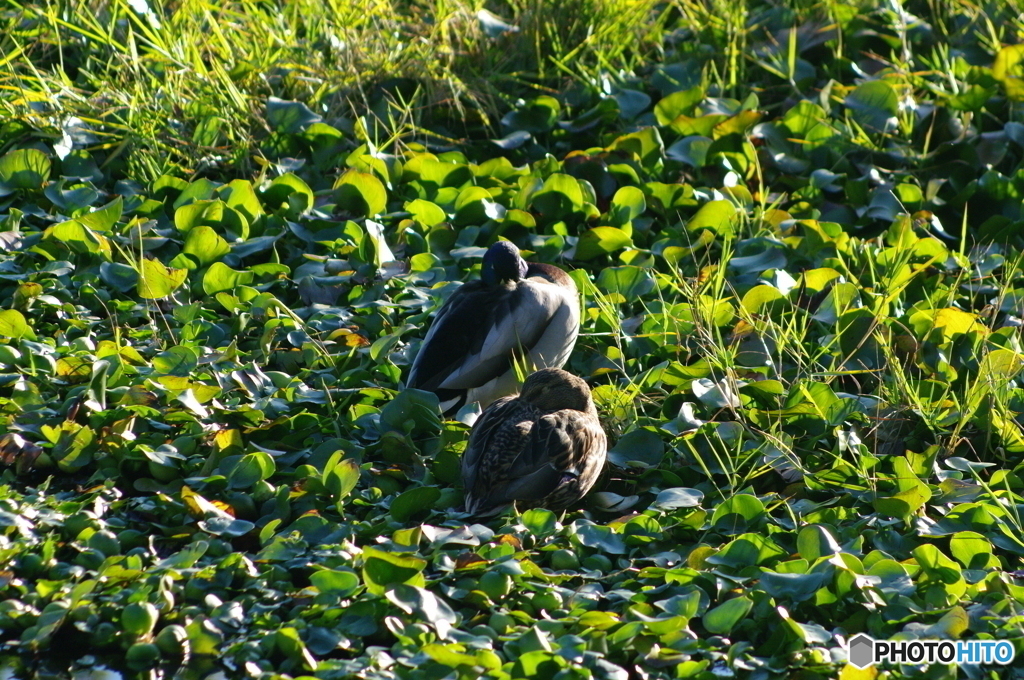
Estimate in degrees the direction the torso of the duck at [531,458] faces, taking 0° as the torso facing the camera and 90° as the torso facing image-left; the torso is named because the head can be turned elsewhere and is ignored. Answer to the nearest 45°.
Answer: approximately 225°

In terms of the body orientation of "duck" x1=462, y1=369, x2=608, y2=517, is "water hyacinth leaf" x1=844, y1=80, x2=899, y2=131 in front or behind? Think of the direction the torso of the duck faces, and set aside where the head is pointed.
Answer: in front

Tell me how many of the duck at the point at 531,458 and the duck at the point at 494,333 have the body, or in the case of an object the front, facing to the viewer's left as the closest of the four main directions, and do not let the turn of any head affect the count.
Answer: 0

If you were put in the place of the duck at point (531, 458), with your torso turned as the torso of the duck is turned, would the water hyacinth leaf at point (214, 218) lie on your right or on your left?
on your left

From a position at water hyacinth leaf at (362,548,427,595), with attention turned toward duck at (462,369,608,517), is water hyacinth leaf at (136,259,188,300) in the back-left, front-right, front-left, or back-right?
front-left

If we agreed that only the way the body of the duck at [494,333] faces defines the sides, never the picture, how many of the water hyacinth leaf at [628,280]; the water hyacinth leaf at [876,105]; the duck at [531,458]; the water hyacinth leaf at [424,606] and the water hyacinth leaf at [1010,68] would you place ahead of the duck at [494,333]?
3

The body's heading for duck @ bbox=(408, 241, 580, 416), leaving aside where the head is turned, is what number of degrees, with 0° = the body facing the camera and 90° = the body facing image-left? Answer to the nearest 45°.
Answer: approximately 225°

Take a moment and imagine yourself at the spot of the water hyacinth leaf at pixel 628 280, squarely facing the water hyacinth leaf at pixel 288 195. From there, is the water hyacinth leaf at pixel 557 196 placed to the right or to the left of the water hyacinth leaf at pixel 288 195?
right

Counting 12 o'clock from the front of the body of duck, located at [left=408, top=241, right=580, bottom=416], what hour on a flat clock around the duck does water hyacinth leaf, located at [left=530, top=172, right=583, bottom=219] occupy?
The water hyacinth leaf is roughly at 11 o'clock from the duck.

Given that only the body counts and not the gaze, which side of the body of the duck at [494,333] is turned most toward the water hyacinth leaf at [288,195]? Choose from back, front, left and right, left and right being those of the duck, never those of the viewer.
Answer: left

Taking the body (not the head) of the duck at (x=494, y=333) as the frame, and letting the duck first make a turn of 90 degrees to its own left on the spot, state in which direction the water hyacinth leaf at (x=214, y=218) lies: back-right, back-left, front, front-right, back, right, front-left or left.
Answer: front

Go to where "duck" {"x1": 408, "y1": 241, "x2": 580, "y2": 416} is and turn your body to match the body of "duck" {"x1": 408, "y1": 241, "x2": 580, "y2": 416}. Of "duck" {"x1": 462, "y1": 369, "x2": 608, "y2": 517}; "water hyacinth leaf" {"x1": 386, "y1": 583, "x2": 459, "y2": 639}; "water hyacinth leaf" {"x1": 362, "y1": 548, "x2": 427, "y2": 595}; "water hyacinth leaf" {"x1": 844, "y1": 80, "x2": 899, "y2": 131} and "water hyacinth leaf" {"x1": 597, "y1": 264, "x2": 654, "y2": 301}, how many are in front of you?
2

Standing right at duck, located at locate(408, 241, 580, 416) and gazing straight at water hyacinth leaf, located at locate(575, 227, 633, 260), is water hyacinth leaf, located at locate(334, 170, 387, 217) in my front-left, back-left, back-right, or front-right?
front-left
